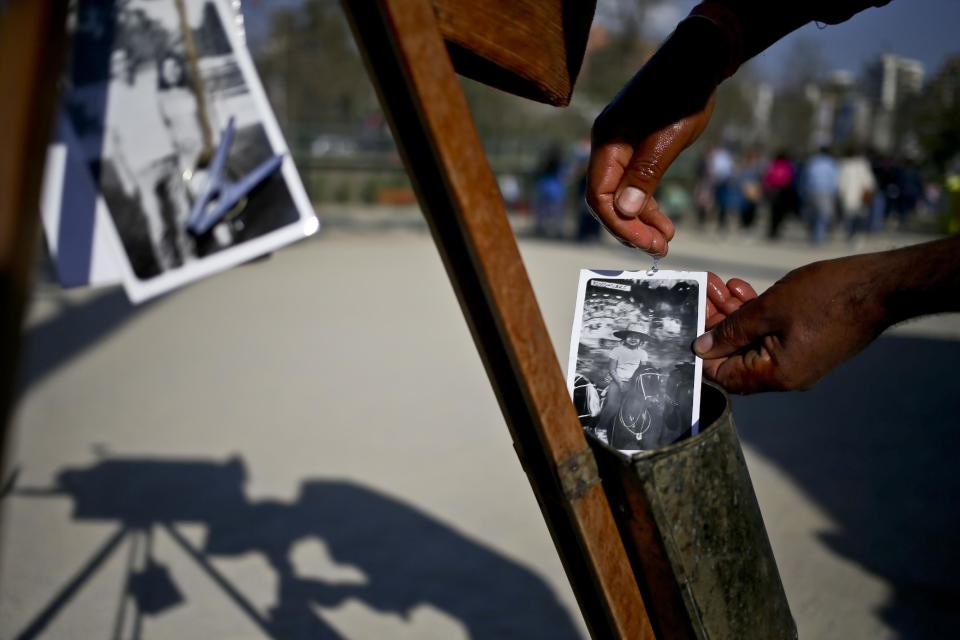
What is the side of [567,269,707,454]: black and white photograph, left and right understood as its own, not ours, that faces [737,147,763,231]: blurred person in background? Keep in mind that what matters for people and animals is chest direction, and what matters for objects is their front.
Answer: back

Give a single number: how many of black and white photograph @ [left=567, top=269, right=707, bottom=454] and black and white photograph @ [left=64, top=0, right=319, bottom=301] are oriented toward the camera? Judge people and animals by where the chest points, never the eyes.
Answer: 2

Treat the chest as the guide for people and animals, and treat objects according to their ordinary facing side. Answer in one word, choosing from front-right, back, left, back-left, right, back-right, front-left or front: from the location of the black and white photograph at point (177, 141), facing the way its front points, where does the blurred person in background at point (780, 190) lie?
back-left

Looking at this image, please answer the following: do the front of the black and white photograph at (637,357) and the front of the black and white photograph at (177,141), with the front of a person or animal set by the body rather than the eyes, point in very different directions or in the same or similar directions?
same or similar directions

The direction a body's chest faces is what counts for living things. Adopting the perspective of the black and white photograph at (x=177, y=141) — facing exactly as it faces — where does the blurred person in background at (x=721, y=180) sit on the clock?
The blurred person in background is roughly at 7 o'clock from the black and white photograph.

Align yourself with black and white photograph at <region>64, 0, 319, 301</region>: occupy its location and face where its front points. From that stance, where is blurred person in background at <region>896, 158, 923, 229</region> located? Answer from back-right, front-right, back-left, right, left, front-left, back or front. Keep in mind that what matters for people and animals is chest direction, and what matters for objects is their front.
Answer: back-left

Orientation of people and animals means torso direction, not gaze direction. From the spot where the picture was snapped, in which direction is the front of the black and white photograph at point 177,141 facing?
facing the viewer

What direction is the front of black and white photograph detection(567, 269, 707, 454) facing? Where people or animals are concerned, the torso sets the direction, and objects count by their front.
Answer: toward the camera

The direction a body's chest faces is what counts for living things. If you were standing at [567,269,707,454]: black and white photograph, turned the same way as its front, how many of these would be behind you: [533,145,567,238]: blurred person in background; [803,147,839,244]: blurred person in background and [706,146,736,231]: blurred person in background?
3

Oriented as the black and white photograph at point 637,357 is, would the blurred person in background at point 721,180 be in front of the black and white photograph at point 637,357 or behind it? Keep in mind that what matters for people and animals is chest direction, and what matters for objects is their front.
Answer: behind
